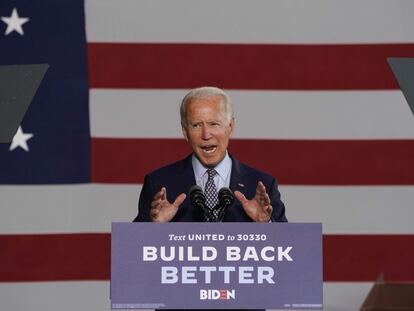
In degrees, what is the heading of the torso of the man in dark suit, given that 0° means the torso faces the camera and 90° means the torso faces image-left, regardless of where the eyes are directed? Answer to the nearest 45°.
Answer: approximately 0°
